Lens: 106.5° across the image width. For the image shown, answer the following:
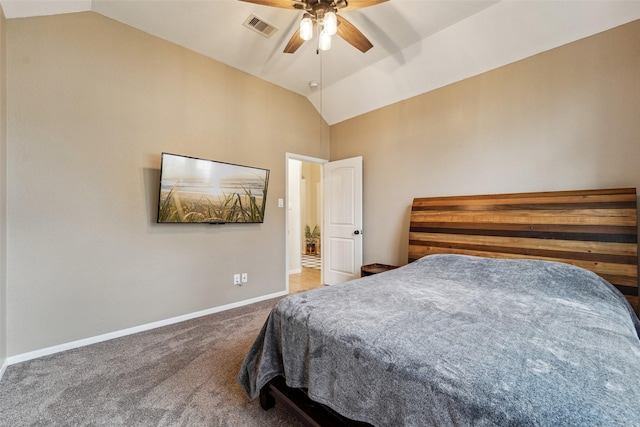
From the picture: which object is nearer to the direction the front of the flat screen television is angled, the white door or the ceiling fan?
the ceiling fan

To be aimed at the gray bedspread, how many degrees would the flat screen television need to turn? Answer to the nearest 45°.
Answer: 0° — it already faces it

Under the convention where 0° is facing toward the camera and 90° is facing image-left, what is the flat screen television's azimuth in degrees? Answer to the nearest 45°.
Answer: approximately 315°

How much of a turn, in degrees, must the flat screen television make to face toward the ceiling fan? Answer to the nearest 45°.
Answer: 0° — it already faces it

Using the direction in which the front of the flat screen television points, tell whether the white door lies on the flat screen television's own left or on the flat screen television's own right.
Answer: on the flat screen television's own left

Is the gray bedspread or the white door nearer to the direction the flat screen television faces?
the gray bedspread

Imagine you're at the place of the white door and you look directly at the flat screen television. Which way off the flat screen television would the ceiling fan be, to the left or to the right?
left
